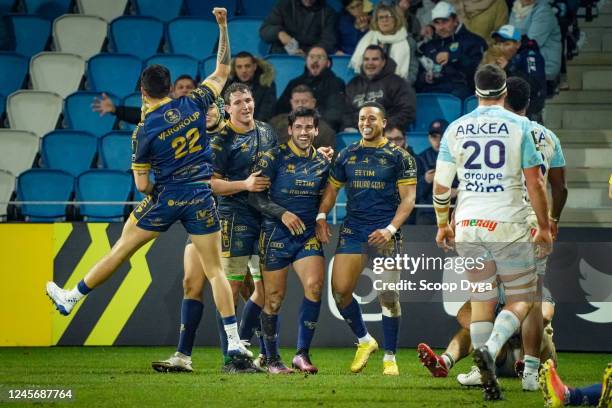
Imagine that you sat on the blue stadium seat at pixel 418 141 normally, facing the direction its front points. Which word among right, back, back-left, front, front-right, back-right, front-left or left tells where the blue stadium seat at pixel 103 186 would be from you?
right

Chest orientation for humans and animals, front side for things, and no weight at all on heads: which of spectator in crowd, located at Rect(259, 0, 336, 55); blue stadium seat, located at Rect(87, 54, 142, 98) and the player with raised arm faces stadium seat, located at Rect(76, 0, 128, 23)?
the player with raised arm

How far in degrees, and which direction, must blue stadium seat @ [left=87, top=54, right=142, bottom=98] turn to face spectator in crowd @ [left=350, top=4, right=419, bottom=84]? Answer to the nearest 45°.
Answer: approximately 90° to its left

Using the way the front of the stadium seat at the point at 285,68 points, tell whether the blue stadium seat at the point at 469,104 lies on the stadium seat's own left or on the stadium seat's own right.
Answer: on the stadium seat's own left

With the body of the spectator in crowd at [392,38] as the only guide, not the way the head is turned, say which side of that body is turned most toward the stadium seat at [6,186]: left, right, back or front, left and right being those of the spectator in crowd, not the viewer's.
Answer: right

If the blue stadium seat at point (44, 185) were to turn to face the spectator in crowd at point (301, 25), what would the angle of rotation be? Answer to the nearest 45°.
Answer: approximately 90° to its left

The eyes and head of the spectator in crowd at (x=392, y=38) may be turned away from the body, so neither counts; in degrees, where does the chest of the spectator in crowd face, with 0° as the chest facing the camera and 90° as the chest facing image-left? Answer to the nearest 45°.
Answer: approximately 0°

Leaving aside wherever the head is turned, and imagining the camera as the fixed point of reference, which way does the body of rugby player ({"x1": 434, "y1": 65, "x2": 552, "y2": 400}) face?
away from the camera

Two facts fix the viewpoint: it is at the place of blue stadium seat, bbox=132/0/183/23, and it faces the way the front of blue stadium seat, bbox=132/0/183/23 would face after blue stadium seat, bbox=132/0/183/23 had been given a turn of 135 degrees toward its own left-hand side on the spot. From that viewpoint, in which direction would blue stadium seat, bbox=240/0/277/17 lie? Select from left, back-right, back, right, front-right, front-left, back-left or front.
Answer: front-right

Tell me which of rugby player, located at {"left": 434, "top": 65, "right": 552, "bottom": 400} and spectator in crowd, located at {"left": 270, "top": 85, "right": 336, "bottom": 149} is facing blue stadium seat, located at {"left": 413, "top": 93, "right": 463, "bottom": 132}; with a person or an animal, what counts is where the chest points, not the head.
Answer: the rugby player

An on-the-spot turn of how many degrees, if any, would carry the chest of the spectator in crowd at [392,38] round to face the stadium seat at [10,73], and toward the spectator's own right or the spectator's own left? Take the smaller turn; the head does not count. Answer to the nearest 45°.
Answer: approximately 90° to the spectator's own right

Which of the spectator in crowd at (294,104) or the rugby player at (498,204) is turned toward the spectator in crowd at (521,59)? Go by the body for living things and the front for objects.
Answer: the rugby player

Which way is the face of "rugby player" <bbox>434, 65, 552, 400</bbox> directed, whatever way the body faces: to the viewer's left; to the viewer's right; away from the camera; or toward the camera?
away from the camera
